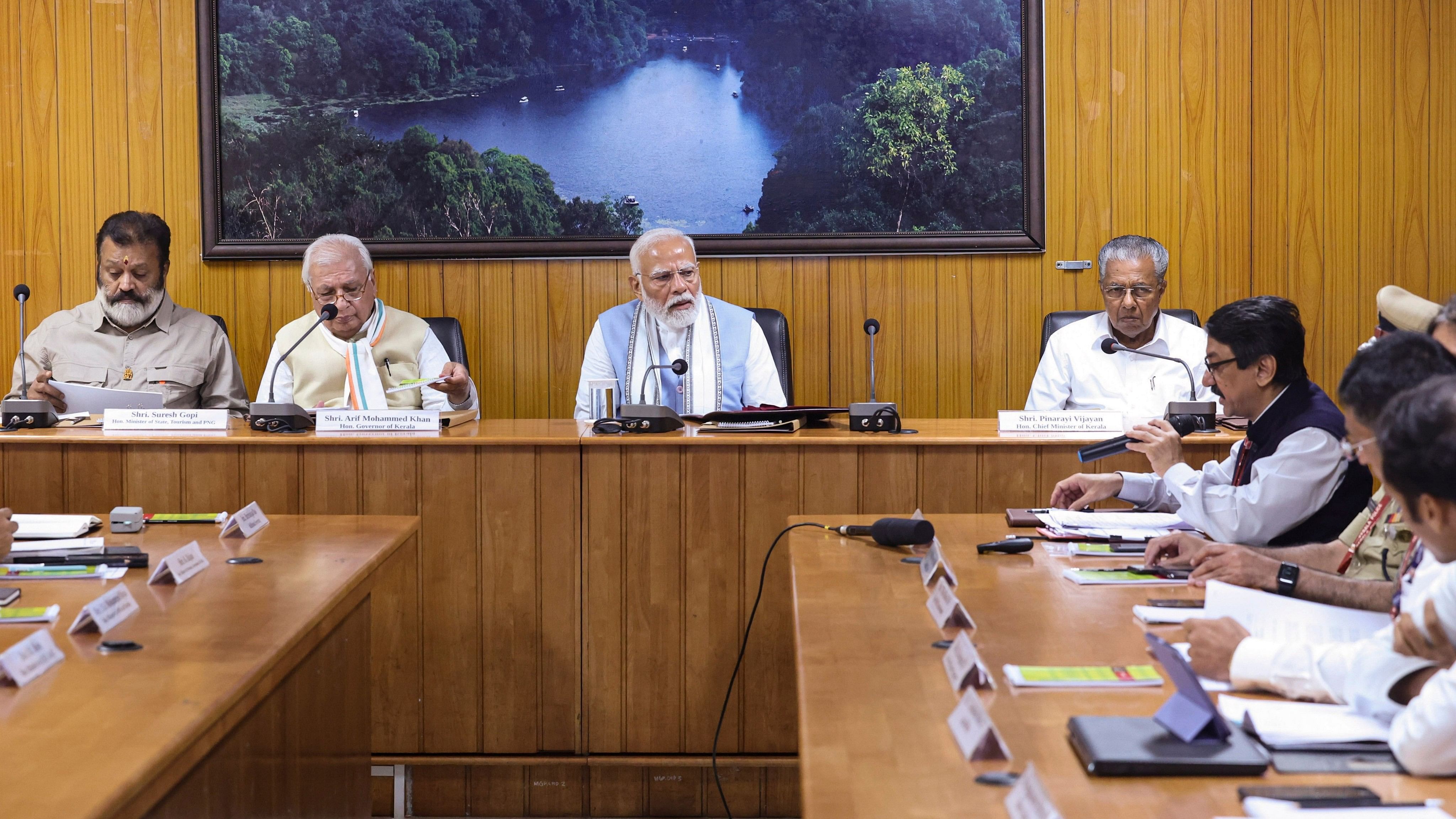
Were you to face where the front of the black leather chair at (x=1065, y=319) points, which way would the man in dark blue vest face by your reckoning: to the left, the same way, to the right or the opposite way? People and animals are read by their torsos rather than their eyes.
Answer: to the right

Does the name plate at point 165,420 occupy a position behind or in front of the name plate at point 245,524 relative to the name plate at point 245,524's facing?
behind

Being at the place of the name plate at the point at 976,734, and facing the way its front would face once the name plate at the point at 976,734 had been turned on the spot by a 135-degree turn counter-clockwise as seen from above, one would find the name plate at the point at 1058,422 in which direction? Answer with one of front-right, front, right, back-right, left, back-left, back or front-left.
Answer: left

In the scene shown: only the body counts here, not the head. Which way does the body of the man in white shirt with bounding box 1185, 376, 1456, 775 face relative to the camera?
to the viewer's left

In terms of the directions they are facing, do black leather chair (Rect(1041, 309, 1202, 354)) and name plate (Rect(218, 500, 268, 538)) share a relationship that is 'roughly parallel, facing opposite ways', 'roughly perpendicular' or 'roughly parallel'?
roughly perpendicular

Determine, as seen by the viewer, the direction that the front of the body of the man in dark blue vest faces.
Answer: to the viewer's left

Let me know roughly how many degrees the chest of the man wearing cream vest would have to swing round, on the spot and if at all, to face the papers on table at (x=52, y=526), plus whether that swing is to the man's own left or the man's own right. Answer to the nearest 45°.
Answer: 0° — they already face it

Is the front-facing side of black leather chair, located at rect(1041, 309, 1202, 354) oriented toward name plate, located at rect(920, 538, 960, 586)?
yes

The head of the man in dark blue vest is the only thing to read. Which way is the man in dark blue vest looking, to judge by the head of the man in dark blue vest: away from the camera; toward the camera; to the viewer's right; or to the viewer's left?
to the viewer's left

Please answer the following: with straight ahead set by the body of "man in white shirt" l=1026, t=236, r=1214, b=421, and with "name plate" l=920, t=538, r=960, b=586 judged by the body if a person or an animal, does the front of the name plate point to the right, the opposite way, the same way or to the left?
to the right

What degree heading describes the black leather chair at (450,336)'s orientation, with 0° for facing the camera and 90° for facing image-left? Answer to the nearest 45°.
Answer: approximately 0°
